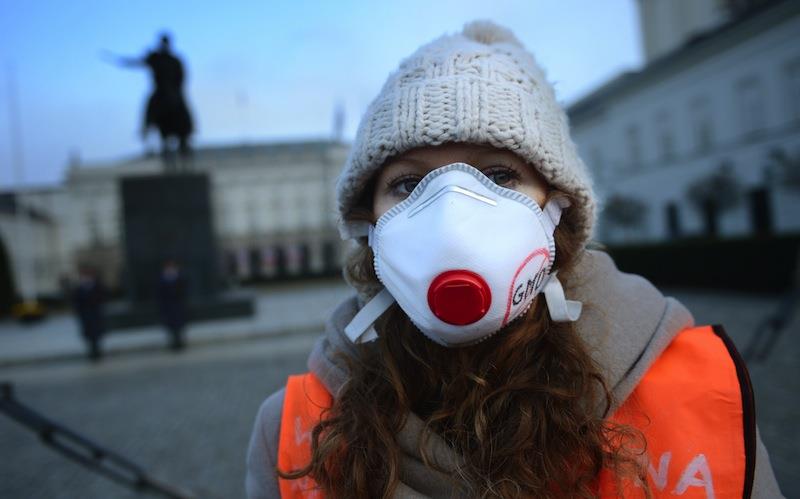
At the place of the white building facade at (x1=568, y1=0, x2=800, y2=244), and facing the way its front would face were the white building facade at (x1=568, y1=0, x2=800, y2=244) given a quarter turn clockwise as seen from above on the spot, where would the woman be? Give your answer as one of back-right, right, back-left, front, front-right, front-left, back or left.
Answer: back-left

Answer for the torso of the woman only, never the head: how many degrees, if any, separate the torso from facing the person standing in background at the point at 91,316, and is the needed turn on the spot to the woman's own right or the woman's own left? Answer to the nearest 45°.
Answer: approximately 135° to the woman's own right

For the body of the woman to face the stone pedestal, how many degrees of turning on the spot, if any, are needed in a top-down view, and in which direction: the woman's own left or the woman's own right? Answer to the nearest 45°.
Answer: approximately 135° to the woman's own right

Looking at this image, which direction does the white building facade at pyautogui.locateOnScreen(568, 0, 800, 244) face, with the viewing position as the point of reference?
facing the viewer and to the left of the viewer

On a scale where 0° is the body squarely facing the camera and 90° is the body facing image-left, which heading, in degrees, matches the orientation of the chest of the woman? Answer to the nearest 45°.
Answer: approximately 0°

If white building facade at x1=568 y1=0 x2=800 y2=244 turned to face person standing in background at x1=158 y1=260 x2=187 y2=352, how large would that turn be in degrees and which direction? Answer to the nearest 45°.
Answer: approximately 45° to its left

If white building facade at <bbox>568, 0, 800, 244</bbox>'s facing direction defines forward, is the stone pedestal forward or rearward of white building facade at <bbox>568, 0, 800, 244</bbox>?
forward

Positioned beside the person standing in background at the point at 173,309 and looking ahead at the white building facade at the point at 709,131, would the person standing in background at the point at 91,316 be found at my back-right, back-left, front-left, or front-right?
back-left

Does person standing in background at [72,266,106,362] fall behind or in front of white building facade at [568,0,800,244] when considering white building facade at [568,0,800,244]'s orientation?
in front
